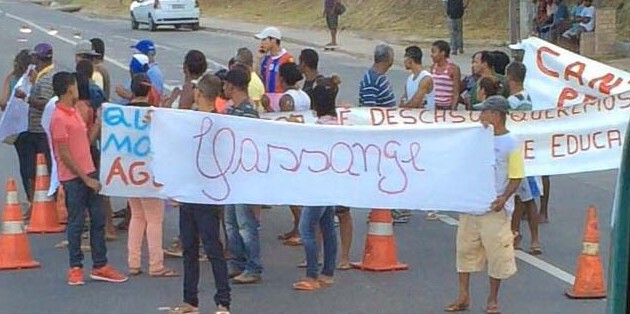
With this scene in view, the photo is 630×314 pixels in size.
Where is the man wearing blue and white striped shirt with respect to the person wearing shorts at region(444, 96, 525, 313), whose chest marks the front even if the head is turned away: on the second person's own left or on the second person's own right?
on the second person's own right

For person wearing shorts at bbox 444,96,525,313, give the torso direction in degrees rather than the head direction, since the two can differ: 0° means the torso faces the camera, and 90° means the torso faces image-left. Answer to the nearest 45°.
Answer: approximately 45°

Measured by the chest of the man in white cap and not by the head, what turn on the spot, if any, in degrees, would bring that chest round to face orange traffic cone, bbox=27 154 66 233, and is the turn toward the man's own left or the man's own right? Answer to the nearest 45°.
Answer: approximately 45° to the man's own right

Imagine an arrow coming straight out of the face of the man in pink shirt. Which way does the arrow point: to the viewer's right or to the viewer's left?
to the viewer's right

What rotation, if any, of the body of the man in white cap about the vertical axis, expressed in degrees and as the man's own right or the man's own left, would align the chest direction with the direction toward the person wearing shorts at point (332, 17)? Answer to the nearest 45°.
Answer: approximately 135° to the man's own right

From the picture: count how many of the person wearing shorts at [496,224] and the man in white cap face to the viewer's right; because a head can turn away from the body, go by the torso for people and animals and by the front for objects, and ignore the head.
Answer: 0

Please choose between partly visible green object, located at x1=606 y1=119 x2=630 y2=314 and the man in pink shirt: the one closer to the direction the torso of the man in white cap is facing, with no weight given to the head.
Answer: the man in pink shirt

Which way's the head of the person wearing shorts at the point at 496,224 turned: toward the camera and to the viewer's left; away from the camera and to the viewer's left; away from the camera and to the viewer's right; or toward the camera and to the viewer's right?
toward the camera and to the viewer's left

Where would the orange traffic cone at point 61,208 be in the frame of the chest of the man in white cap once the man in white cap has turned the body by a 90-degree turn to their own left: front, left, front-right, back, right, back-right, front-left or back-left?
back-right

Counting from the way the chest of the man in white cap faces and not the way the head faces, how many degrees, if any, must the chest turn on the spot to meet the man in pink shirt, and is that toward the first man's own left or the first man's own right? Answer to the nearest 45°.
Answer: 0° — they already face them
